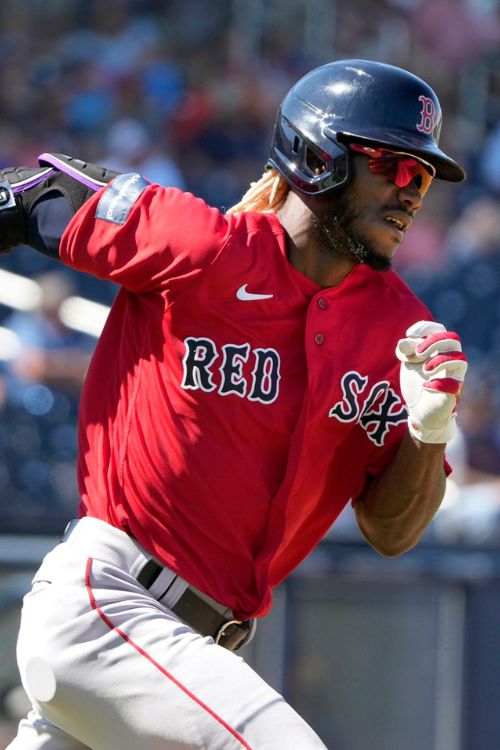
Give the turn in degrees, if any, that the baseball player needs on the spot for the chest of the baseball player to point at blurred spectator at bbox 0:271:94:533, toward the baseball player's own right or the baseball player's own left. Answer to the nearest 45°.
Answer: approximately 135° to the baseball player's own left

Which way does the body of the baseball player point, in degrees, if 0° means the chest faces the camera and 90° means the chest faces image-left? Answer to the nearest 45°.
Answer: approximately 315°

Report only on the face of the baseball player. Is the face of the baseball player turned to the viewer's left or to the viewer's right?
to the viewer's right

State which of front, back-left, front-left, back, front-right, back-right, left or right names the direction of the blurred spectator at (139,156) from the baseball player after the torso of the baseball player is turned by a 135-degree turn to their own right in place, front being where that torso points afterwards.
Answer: right
